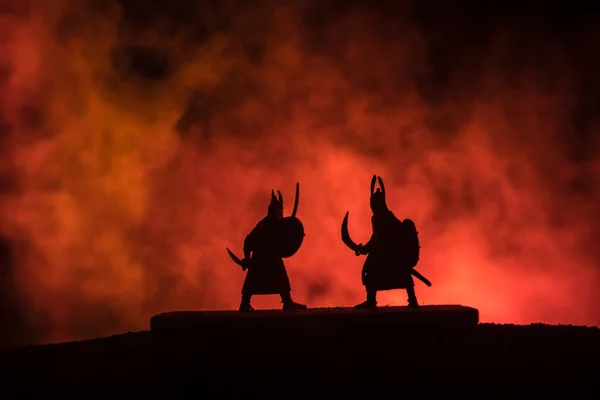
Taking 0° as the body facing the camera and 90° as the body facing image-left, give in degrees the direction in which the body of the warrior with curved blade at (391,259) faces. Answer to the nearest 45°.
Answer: approximately 90°

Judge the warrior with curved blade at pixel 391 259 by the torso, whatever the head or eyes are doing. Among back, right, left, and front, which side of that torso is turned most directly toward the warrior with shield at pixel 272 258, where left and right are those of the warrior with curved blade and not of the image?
front
